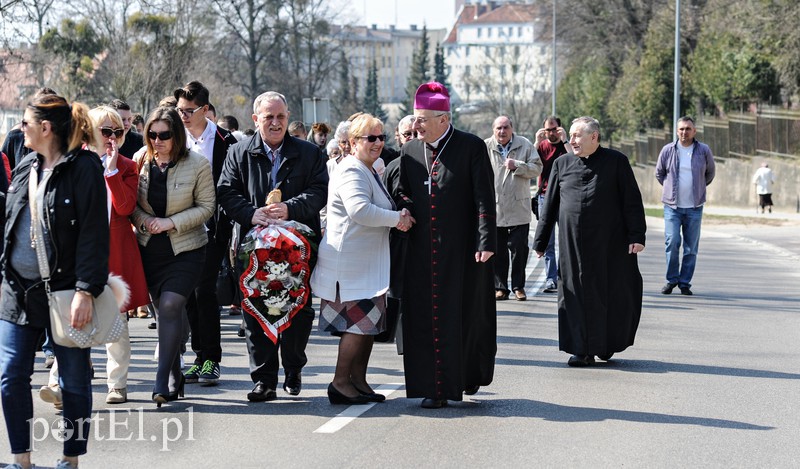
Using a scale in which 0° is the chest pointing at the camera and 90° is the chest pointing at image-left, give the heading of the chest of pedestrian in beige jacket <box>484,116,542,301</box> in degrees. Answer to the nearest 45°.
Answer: approximately 0°

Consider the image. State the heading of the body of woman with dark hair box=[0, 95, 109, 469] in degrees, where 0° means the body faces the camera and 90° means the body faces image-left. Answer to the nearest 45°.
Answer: approximately 45°

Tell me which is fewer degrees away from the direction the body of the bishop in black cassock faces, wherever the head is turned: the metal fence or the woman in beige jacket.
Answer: the woman in beige jacket

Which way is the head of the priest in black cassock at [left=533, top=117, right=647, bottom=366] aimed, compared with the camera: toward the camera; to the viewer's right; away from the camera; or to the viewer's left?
to the viewer's left

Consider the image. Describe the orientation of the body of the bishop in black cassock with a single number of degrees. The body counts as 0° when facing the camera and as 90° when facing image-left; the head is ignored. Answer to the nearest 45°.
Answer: approximately 45°

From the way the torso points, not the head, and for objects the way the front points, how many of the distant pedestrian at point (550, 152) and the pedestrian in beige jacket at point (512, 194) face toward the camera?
2

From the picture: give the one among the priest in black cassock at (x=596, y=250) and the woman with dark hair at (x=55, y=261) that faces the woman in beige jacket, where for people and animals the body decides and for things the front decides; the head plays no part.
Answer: the priest in black cassock

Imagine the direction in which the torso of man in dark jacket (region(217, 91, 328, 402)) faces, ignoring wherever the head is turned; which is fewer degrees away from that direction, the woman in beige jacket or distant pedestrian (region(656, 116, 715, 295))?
the woman in beige jacket

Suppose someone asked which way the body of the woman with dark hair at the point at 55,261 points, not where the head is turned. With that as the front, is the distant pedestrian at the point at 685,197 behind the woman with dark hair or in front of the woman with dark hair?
behind
